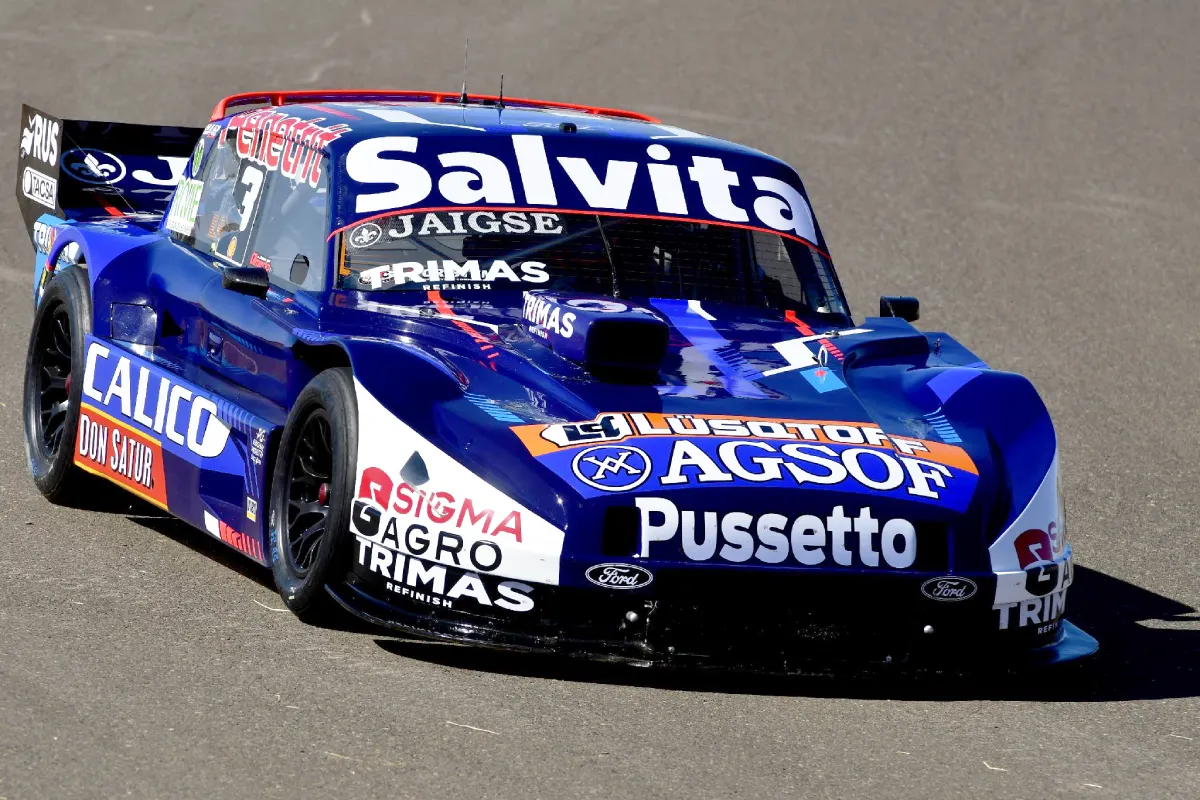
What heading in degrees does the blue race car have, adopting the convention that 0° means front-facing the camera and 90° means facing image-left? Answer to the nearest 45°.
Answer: approximately 315°
